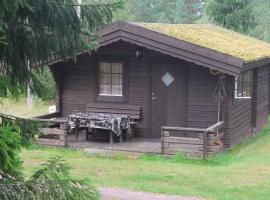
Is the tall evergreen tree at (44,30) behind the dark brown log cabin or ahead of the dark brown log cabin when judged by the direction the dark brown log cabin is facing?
ahead

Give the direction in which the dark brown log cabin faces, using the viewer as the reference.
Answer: facing the viewer and to the left of the viewer

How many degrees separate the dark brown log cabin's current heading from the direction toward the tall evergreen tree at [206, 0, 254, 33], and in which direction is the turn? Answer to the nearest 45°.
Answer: approximately 135° to its right
